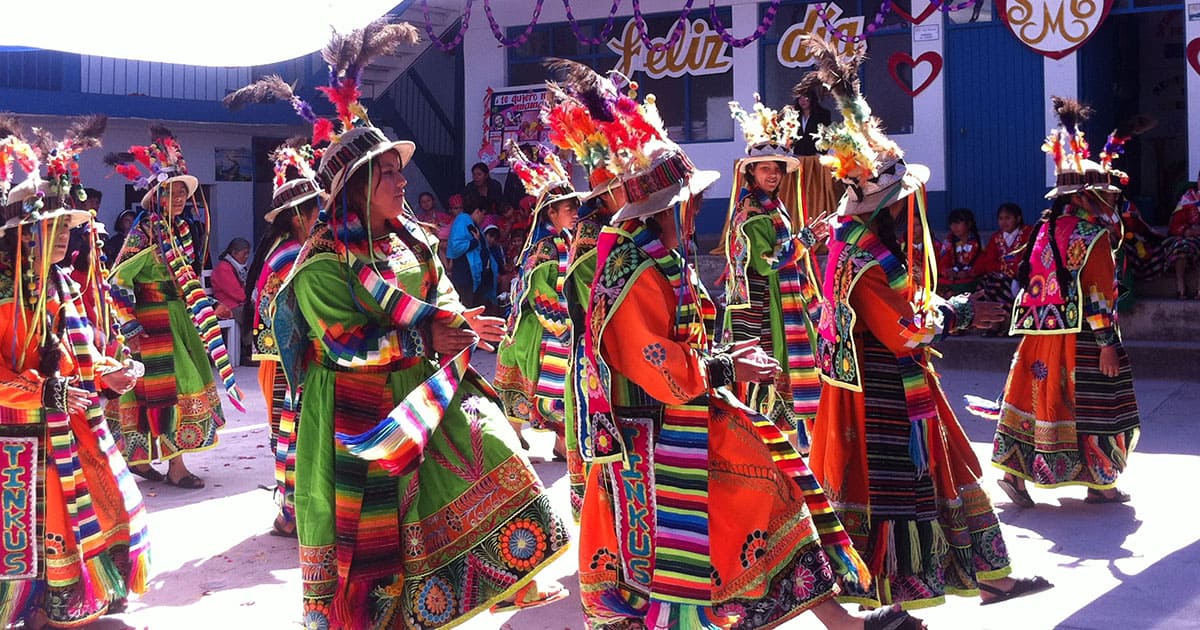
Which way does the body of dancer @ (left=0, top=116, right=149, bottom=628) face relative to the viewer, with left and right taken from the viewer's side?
facing to the right of the viewer

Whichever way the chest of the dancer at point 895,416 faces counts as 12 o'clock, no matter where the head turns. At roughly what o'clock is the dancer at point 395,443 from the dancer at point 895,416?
the dancer at point 395,443 is roughly at 5 o'clock from the dancer at point 895,416.

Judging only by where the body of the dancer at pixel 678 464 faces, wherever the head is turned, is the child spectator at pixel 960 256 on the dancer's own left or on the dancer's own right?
on the dancer's own left

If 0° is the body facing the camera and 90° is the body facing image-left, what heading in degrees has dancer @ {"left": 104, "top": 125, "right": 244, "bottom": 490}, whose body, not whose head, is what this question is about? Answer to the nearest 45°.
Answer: approximately 315°

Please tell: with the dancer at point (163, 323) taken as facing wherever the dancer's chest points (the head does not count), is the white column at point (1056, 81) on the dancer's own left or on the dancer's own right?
on the dancer's own left

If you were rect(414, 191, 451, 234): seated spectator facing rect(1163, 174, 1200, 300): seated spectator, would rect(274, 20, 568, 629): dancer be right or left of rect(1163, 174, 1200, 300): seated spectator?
right

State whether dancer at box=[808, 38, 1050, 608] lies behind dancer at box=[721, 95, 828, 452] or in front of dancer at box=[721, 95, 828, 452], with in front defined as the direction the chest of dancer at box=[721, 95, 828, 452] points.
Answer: in front

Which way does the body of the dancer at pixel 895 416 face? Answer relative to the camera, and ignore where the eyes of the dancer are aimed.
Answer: to the viewer's right

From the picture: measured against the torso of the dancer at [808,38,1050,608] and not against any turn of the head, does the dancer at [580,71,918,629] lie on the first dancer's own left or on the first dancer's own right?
on the first dancer's own right

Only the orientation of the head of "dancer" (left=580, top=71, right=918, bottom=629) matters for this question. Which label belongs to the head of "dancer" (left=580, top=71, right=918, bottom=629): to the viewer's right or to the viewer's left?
to the viewer's right

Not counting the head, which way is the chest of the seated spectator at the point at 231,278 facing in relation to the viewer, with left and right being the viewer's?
facing the viewer and to the right of the viewer

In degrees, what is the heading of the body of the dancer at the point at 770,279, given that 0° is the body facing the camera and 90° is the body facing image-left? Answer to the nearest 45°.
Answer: approximately 315°

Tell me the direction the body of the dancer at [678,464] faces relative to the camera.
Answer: to the viewer's right
